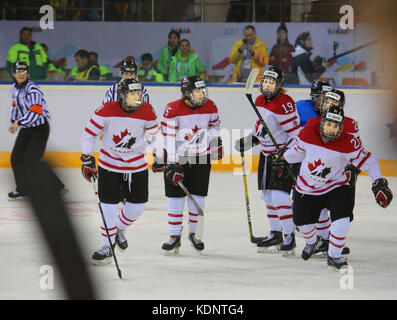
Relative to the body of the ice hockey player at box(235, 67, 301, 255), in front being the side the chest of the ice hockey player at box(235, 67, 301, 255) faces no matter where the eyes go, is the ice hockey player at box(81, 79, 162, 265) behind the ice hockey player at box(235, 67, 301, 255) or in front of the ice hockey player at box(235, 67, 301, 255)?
in front

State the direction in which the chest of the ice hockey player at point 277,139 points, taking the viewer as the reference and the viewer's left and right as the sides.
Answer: facing the viewer and to the left of the viewer

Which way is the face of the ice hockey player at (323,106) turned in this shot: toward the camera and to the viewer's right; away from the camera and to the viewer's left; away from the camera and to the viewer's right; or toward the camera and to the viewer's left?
toward the camera and to the viewer's left

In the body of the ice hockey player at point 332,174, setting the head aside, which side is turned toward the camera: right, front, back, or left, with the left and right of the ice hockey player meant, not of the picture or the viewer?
front

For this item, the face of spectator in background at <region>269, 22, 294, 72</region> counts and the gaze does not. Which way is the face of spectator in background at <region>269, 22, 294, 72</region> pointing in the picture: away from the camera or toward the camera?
toward the camera

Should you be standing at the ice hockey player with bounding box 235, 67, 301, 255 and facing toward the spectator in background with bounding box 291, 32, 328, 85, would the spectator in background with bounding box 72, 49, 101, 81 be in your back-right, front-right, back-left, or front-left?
front-left

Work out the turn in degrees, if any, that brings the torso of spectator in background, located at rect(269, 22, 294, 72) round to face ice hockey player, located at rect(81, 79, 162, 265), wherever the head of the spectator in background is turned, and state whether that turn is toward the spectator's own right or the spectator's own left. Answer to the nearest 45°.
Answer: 0° — they already face them

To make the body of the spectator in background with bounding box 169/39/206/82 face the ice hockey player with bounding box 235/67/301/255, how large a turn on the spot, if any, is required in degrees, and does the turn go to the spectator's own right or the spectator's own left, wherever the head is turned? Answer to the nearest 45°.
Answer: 0° — they already face them

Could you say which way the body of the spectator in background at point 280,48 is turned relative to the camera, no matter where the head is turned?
toward the camera

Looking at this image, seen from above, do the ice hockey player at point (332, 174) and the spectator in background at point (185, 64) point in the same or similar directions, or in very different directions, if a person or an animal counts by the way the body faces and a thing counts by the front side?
same or similar directions

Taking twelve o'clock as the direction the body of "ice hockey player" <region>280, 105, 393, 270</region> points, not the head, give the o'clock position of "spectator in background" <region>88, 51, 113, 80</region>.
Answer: The spectator in background is roughly at 5 o'clock from the ice hockey player.

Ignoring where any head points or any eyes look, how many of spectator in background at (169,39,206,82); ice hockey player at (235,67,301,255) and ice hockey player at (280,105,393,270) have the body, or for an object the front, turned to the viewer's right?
0
